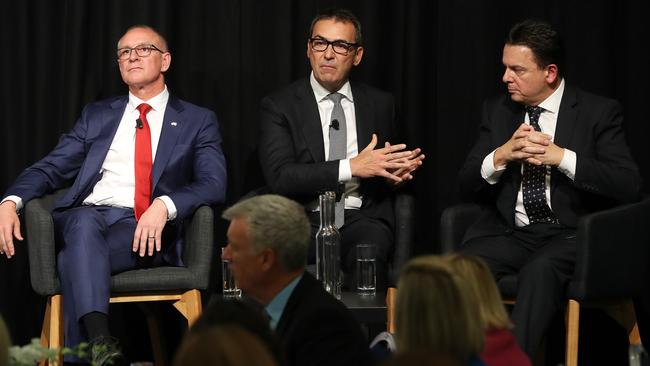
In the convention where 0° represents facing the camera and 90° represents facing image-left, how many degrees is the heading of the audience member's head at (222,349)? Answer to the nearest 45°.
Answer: approximately 180°

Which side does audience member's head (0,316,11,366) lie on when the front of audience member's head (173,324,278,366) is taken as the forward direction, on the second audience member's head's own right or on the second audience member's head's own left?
on the second audience member's head's own left

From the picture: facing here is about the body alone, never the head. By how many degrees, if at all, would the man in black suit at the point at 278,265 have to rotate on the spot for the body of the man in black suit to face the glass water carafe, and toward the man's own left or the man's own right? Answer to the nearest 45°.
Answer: approximately 90° to the man's own right

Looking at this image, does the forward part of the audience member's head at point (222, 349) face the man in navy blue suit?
yes

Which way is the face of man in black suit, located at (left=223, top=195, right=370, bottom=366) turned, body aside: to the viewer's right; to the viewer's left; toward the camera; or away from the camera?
to the viewer's left

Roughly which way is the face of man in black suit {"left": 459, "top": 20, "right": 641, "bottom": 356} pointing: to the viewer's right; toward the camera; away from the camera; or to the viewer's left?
to the viewer's left
